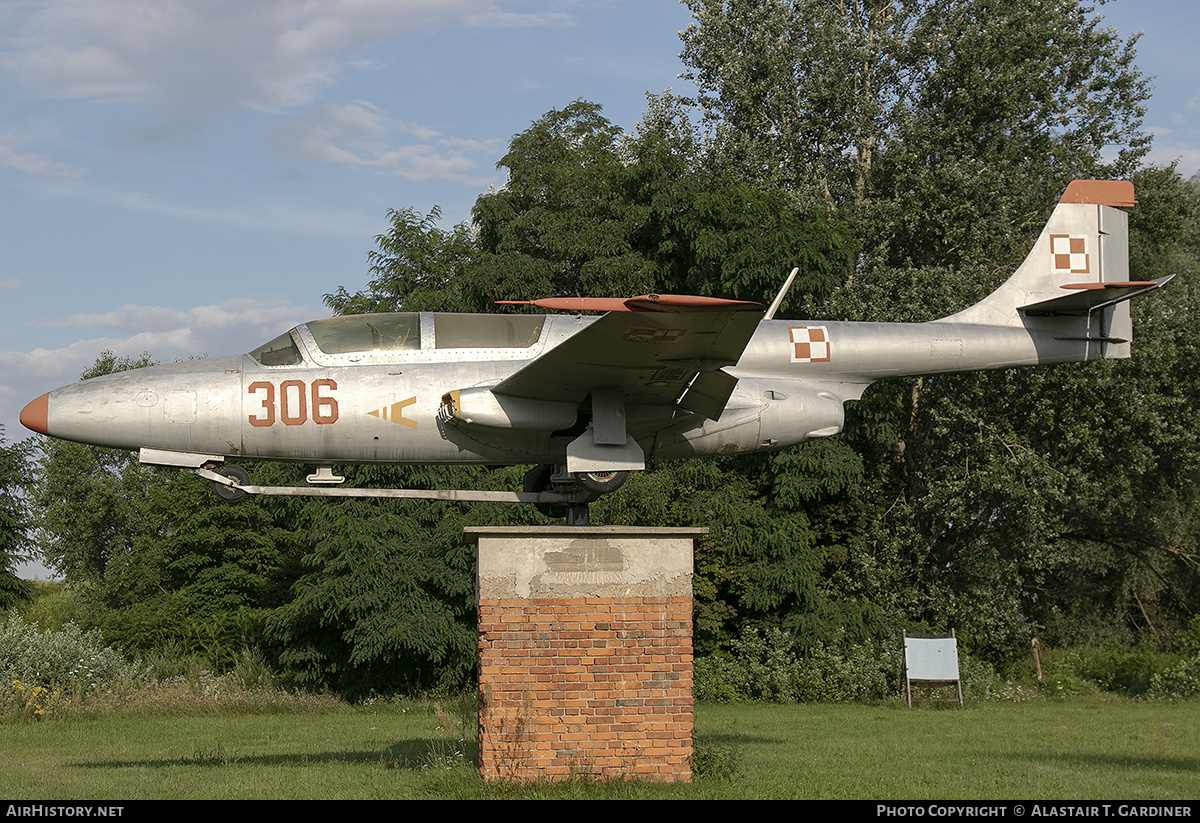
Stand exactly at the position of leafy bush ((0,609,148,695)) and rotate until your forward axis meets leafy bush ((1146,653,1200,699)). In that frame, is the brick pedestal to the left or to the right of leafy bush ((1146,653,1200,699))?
right

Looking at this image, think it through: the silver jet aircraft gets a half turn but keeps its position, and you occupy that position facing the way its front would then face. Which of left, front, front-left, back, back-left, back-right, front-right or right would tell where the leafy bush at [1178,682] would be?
front-left

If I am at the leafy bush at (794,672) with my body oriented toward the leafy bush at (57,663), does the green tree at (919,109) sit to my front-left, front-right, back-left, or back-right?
back-right

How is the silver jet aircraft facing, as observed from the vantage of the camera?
facing to the left of the viewer
